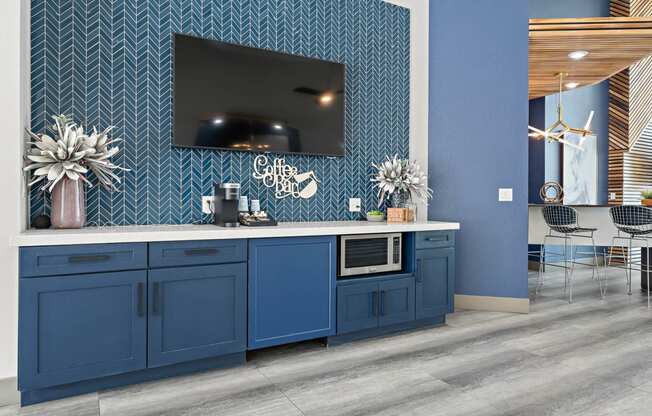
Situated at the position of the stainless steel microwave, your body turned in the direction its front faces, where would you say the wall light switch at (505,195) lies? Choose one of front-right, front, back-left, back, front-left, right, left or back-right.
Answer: left

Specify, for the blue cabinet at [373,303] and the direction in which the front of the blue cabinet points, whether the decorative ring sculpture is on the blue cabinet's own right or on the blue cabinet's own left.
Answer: on the blue cabinet's own left

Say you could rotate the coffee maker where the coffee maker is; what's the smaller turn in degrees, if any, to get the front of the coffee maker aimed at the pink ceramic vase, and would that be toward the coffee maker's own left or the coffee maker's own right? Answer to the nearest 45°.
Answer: approximately 135° to the coffee maker's own right

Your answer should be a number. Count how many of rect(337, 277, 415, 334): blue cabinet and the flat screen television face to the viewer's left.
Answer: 0

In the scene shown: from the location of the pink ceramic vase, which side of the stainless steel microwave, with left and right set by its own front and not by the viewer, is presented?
right

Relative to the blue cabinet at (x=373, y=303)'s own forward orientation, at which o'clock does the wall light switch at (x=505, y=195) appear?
The wall light switch is roughly at 9 o'clock from the blue cabinet.

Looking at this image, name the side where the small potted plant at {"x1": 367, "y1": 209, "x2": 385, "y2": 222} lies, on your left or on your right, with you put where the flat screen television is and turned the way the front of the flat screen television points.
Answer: on your left

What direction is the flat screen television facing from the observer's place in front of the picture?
facing the viewer and to the right of the viewer

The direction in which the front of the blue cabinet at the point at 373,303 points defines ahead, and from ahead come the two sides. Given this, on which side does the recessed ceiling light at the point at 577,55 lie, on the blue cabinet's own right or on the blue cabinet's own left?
on the blue cabinet's own left

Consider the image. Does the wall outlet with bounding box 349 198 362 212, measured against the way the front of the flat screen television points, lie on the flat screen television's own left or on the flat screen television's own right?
on the flat screen television's own left

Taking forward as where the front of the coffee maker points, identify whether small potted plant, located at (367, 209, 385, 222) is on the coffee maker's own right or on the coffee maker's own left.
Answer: on the coffee maker's own left

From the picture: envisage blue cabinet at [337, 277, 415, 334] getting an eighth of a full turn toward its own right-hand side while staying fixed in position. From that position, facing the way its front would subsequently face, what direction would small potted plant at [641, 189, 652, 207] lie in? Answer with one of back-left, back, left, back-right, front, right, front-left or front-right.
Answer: back-left

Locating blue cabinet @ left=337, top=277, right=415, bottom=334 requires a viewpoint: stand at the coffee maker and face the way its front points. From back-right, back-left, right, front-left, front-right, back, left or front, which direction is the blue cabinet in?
front-left

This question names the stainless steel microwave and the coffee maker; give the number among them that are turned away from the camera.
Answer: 0

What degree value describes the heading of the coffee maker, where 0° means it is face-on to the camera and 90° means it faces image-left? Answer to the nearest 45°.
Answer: approximately 315°
